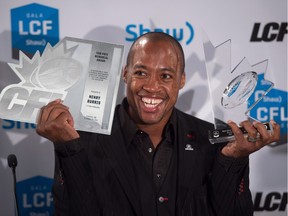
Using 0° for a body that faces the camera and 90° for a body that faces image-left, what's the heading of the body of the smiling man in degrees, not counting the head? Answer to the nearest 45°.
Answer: approximately 0°
